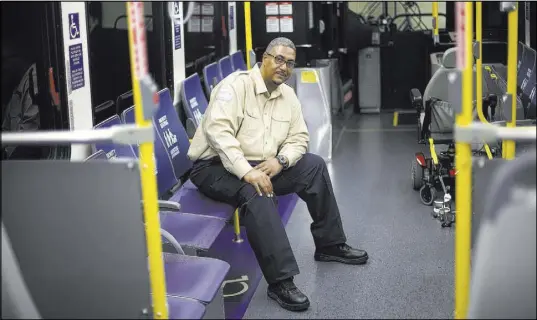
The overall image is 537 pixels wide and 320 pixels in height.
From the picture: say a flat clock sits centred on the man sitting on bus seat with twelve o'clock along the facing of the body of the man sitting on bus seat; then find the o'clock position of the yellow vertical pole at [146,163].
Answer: The yellow vertical pole is roughly at 2 o'clock from the man sitting on bus seat.

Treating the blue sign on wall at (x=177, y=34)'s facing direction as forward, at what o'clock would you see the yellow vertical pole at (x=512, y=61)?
The yellow vertical pole is roughly at 1 o'clock from the blue sign on wall.

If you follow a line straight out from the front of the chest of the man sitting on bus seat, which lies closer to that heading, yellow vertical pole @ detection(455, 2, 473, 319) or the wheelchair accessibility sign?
the yellow vertical pole

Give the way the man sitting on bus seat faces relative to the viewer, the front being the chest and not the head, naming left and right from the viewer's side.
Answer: facing the viewer and to the right of the viewer

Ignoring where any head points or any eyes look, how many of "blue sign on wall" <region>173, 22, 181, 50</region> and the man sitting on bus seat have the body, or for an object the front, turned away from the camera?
0

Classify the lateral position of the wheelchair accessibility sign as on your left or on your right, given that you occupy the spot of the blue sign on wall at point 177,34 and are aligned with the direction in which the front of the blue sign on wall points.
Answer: on your right

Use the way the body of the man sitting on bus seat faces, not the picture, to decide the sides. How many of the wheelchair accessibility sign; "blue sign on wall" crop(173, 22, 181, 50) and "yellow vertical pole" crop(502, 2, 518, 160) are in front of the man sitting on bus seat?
1

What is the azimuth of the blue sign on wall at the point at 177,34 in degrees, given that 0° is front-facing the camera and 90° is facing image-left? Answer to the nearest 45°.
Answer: approximately 315°
